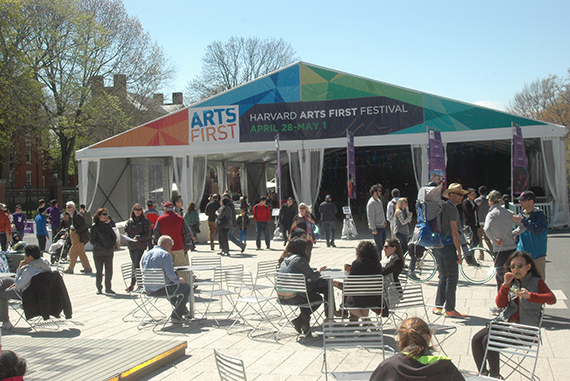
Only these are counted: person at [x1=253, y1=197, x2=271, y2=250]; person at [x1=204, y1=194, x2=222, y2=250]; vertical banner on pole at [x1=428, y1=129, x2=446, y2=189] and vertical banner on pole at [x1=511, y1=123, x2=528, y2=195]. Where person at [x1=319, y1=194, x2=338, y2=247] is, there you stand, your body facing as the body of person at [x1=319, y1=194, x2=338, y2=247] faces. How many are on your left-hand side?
2

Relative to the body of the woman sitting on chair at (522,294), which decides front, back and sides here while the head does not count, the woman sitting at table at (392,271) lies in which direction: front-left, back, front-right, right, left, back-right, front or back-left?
right

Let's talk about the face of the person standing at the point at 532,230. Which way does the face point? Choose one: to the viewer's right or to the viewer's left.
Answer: to the viewer's left

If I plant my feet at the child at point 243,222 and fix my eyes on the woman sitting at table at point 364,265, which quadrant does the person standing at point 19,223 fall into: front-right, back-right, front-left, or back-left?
back-right

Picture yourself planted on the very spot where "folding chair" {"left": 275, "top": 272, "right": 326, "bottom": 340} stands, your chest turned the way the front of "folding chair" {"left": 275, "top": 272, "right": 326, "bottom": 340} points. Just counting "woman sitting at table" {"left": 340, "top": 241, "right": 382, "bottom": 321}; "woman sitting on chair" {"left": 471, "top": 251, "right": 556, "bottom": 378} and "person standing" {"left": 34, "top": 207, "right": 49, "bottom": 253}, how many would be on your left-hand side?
1

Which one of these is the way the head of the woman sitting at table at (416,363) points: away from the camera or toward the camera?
away from the camera

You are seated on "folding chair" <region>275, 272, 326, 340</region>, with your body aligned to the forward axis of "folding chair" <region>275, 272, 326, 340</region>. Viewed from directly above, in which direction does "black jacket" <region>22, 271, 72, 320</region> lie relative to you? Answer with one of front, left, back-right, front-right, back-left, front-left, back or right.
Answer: back-left

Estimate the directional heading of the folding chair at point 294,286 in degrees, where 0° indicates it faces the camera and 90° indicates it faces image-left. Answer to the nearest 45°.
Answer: approximately 225°

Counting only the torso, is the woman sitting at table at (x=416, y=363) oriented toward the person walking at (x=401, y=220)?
yes

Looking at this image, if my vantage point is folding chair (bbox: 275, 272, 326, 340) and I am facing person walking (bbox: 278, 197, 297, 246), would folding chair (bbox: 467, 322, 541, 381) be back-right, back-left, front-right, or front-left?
back-right
